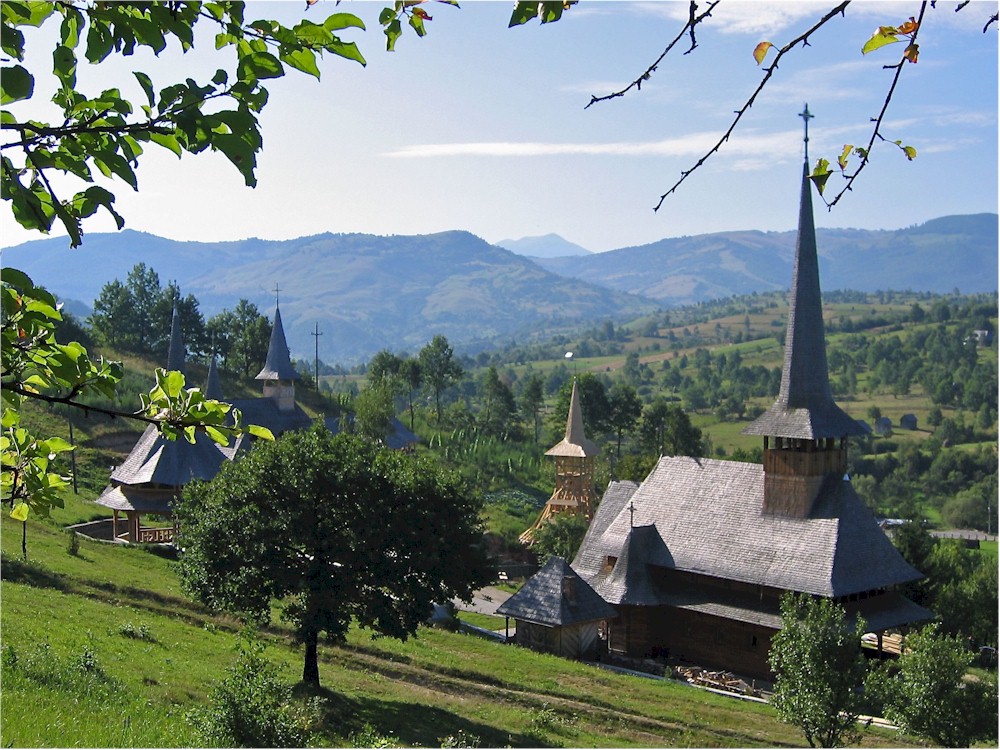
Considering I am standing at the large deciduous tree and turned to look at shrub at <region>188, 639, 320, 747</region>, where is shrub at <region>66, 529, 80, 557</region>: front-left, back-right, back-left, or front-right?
back-right

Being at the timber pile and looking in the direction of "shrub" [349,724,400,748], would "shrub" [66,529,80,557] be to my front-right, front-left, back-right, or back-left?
front-right

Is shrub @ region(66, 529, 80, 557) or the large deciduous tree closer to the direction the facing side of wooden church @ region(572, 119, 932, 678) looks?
the large deciduous tree

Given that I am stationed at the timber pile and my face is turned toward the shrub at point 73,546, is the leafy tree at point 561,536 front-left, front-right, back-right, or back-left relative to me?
front-right

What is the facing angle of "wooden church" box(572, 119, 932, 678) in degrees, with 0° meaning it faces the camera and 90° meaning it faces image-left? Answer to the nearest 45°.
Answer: approximately 315°

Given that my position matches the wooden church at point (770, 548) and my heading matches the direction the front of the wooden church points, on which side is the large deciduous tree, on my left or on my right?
on my right

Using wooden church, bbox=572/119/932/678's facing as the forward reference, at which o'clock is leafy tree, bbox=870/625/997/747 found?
The leafy tree is roughly at 1 o'clock from the wooden church.

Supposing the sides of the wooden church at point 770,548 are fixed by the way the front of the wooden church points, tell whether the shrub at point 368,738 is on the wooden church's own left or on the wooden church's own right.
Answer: on the wooden church's own right

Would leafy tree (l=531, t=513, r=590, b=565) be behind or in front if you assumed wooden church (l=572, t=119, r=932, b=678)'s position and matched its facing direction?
behind
